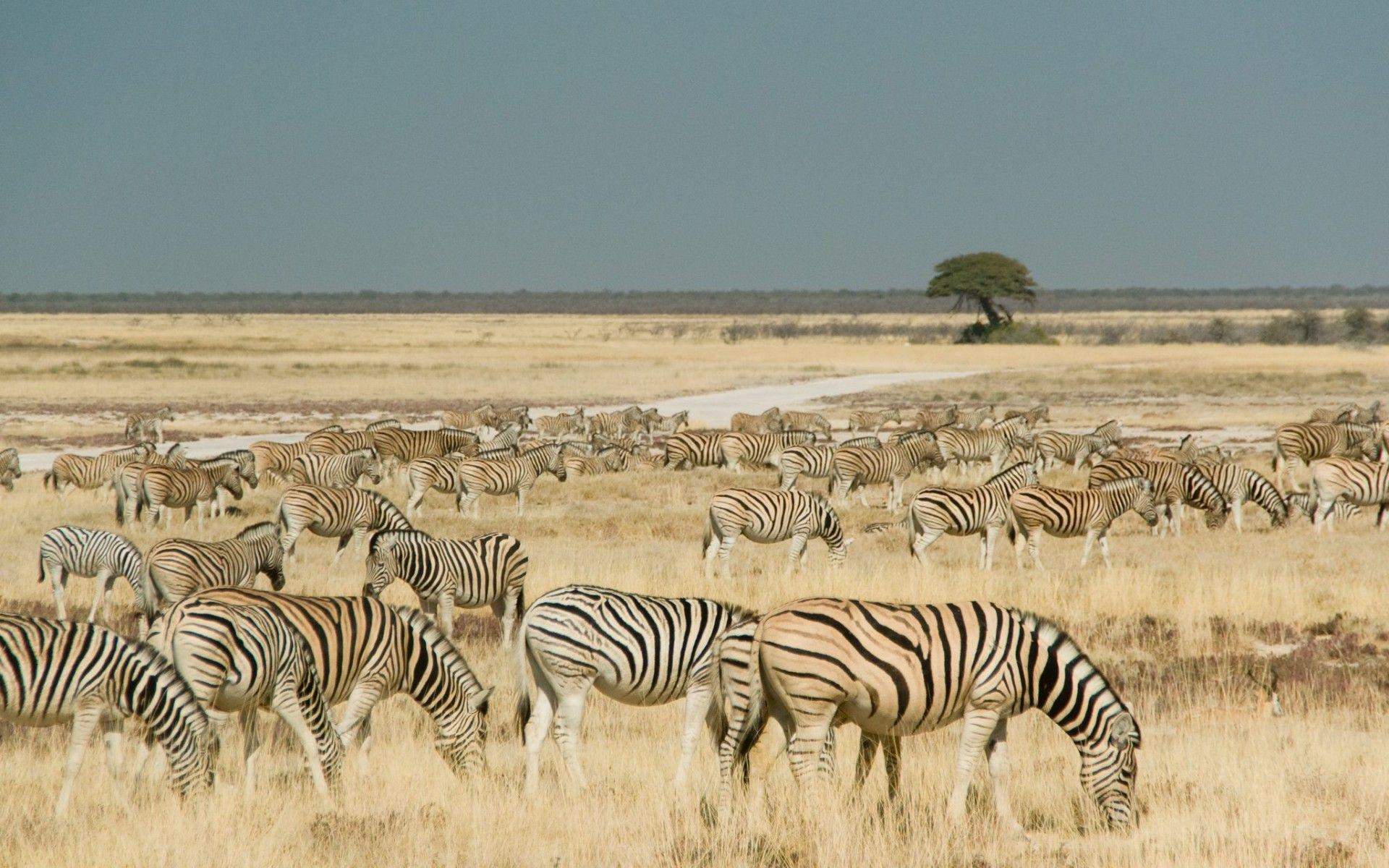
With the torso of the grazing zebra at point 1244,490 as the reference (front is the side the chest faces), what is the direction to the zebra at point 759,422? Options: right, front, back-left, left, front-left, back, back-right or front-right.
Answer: back-left

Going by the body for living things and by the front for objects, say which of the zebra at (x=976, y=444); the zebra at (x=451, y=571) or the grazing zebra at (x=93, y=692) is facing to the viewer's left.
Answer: the zebra at (x=451, y=571)

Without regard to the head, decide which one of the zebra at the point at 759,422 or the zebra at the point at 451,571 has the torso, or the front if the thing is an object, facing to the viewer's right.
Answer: the zebra at the point at 759,422

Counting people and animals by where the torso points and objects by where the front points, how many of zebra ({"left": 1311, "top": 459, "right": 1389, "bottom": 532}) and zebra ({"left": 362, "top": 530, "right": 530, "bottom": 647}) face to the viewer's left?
1

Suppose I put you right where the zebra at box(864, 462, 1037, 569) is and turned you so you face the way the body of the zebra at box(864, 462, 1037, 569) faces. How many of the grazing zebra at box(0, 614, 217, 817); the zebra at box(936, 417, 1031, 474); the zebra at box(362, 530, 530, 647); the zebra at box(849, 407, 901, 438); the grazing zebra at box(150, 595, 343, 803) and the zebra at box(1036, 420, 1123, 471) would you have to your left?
3

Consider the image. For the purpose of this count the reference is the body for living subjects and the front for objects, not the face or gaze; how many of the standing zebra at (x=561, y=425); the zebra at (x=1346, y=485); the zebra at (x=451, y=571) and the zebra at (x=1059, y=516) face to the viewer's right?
3

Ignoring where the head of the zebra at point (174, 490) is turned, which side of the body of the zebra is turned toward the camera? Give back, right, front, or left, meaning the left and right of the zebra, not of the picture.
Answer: right

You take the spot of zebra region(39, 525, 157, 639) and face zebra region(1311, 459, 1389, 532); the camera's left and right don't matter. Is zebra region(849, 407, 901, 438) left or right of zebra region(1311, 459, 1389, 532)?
left

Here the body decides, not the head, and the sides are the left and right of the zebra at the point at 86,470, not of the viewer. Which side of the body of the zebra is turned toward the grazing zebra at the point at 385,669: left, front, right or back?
right

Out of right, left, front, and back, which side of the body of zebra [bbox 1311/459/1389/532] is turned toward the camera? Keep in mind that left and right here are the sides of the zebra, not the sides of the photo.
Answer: right

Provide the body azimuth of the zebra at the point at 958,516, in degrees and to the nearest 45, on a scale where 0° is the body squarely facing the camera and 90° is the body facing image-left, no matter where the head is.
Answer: approximately 270°

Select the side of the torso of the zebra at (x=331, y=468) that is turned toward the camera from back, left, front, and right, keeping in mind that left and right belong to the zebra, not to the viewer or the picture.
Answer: right

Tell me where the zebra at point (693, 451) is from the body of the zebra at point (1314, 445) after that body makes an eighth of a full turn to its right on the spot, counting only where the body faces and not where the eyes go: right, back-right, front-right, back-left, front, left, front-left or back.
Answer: back-right

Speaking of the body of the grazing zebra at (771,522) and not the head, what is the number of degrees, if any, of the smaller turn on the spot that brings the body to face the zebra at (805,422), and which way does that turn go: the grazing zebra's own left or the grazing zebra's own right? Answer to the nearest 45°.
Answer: approximately 90° to the grazing zebra's own left

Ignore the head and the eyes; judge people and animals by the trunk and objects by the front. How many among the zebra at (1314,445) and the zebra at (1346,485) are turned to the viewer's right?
2

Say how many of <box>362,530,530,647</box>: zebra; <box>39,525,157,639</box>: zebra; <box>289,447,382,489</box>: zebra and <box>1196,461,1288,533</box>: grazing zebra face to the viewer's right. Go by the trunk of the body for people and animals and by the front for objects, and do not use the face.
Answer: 3
